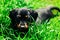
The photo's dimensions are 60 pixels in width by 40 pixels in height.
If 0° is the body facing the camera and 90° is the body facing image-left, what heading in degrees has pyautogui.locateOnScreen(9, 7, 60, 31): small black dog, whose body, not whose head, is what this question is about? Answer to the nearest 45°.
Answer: approximately 45°
